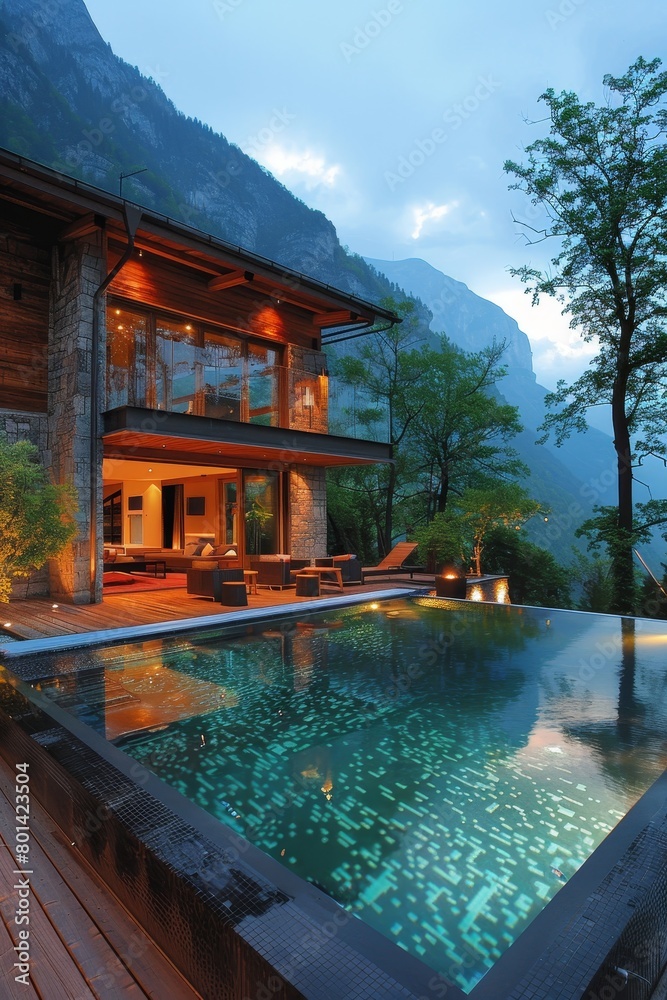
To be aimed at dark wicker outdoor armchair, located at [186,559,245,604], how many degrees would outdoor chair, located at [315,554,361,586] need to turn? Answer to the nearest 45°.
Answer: approximately 45° to its left

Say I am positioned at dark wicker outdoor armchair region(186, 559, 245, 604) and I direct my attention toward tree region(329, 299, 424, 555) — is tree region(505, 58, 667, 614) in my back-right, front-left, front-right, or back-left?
front-right

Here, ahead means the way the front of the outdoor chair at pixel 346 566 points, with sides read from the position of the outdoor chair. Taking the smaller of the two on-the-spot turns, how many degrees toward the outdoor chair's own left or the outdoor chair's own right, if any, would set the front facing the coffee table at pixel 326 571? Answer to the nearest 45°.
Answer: approximately 45° to the outdoor chair's own left

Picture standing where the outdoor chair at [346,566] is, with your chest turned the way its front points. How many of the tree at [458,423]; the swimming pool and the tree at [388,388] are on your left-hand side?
1

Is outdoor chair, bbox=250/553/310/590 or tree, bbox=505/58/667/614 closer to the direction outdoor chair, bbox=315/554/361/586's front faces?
the outdoor chair

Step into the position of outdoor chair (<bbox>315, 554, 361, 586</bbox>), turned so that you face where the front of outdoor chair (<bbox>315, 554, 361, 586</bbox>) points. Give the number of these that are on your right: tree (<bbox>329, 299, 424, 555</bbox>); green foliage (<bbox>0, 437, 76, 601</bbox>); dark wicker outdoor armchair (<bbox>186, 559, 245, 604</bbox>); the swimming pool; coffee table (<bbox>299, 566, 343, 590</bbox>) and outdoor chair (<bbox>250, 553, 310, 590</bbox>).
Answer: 1

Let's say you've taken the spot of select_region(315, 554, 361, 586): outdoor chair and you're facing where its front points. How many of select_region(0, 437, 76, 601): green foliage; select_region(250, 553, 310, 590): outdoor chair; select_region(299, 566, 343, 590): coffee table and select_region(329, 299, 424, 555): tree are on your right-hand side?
1

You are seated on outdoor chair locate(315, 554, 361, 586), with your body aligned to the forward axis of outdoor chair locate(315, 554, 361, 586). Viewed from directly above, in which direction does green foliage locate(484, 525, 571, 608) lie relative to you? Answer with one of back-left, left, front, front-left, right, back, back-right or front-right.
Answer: back-right

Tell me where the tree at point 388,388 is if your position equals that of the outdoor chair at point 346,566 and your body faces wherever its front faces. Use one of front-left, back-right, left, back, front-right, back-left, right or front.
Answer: right

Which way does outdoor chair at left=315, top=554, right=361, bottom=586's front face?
to the viewer's left

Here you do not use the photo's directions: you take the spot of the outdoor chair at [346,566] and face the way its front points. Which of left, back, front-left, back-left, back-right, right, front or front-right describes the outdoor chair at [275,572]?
front-left
